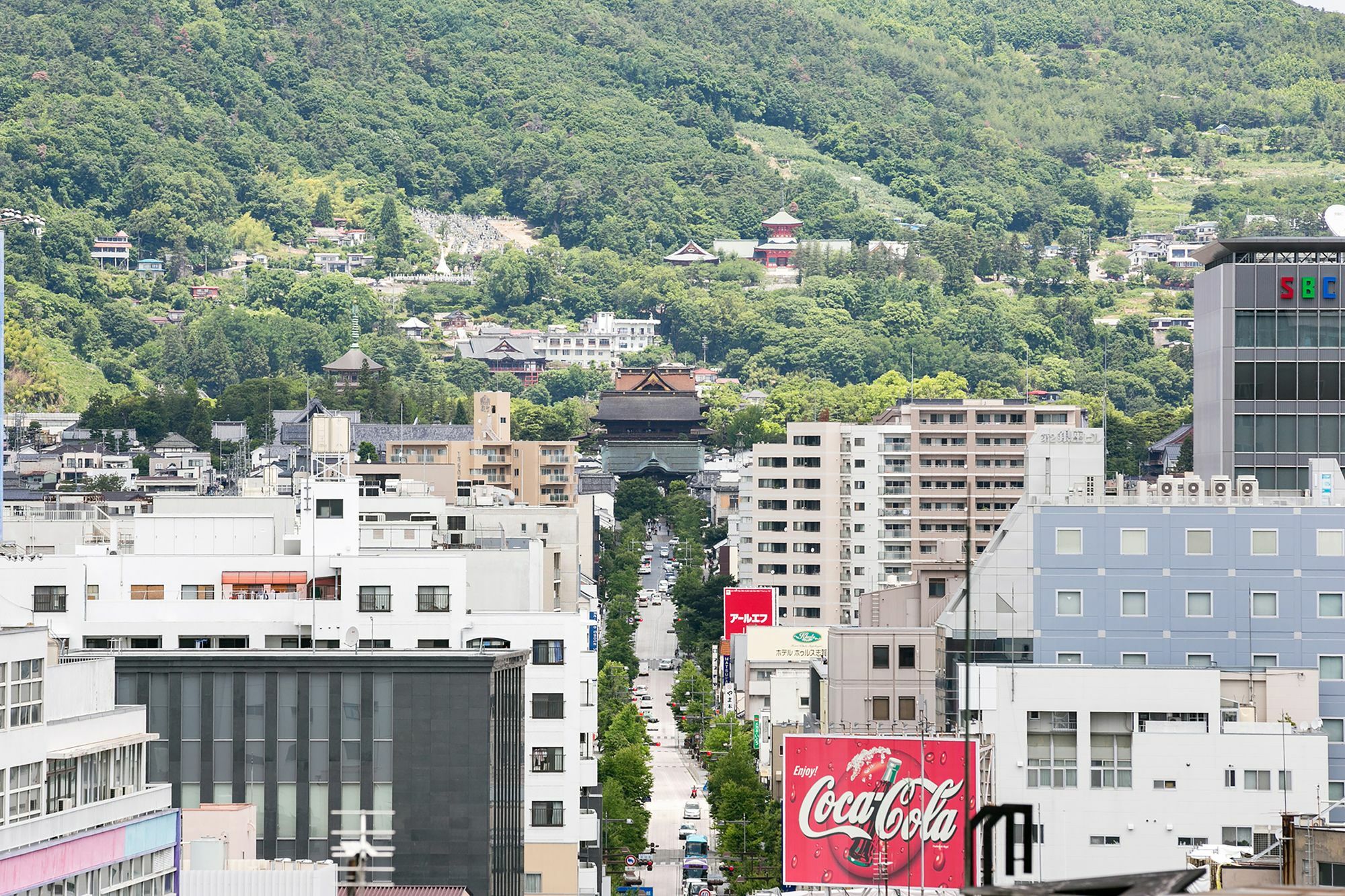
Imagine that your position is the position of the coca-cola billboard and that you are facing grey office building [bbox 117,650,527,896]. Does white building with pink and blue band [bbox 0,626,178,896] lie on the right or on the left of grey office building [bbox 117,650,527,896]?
left

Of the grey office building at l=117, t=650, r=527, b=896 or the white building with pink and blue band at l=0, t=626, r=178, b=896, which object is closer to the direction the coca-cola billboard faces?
the white building with pink and blue band

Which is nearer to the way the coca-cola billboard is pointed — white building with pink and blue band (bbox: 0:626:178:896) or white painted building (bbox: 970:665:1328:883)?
the white building with pink and blue band

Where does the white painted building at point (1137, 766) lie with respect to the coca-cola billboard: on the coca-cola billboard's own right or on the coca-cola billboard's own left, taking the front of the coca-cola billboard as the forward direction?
on the coca-cola billboard's own left

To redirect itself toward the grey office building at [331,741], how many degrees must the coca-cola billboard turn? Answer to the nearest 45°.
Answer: approximately 45° to its right

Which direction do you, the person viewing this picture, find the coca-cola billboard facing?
facing the viewer

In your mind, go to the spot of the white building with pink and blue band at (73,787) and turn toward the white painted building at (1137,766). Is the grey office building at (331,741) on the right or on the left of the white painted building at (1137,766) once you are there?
left

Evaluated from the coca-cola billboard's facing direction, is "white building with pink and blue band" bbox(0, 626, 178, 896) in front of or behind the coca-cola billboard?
in front
